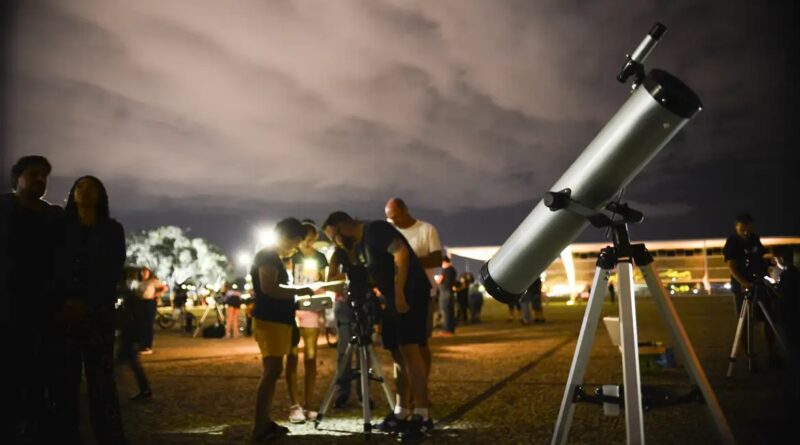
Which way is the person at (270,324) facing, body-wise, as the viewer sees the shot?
to the viewer's right

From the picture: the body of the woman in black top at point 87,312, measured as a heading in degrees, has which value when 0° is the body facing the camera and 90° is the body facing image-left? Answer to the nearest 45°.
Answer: approximately 0°

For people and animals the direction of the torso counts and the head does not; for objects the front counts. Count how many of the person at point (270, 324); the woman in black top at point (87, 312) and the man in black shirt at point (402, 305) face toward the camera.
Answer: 1

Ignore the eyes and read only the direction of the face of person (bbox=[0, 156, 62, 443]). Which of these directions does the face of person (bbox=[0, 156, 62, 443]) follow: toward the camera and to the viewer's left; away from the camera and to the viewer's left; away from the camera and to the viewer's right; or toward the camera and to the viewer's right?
toward the camera and to the viewer's right

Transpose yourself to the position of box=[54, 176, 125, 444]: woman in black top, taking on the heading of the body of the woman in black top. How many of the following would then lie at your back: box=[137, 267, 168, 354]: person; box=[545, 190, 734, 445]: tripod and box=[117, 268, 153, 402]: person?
2

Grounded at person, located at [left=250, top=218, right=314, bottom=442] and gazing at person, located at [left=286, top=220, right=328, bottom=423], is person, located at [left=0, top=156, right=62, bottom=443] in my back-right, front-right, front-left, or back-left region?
back-left

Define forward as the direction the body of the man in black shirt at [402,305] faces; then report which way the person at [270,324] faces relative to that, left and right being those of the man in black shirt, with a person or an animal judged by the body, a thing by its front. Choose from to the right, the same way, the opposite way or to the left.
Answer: the opposite way

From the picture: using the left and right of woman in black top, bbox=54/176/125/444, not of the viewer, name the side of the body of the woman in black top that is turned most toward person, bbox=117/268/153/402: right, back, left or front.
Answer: back

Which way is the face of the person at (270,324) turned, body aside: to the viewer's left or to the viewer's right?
to the viewer's right

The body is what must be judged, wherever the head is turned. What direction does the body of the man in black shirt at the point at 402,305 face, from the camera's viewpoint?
to the viewer's left

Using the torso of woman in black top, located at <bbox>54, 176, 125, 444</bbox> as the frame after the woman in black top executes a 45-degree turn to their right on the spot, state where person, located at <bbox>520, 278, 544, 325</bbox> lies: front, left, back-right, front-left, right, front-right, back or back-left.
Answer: back
